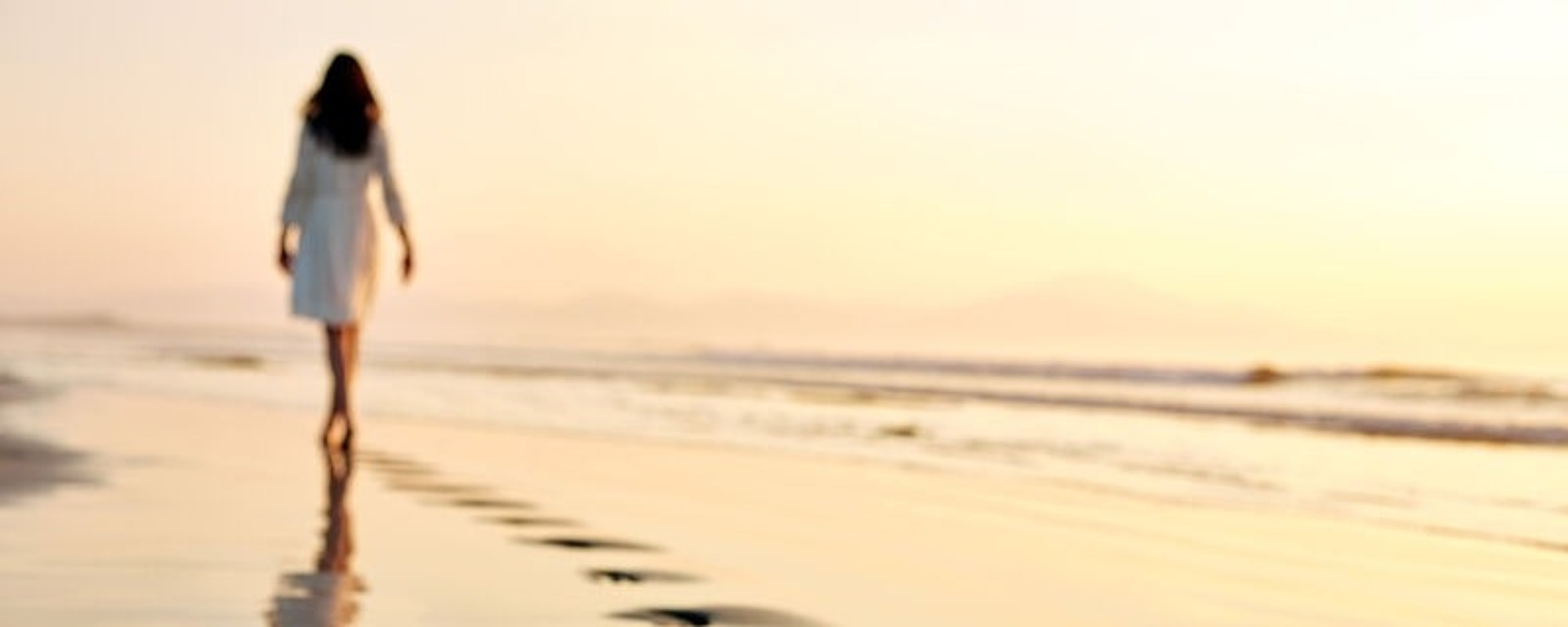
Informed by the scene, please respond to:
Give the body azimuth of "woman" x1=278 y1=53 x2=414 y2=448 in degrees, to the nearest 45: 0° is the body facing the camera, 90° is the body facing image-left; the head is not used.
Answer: approximately 180°
